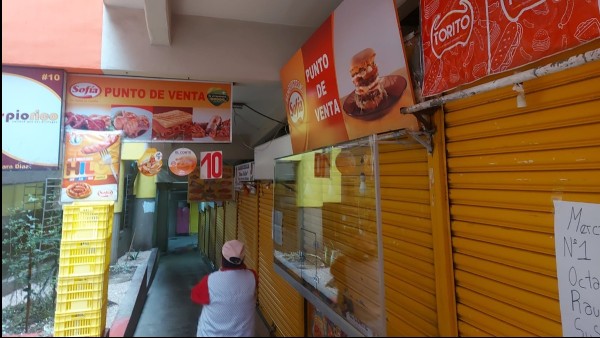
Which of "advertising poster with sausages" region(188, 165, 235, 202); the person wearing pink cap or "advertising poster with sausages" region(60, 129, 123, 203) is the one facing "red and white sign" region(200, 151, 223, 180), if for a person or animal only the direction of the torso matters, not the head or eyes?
the person wearing pink cap

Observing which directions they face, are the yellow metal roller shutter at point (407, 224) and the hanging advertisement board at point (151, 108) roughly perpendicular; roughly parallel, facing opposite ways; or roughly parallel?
roughly perpendicular

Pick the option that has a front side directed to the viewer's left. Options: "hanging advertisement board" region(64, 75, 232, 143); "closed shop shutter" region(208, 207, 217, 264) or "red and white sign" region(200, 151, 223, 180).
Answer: the closed shop shutter

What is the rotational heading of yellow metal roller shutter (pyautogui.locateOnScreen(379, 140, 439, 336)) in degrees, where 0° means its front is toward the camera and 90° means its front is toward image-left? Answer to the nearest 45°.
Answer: approximately 45°

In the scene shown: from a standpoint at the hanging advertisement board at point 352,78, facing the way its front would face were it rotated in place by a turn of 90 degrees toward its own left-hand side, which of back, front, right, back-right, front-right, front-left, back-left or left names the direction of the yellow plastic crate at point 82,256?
right

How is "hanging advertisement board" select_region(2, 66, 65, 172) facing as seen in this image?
toward the camera

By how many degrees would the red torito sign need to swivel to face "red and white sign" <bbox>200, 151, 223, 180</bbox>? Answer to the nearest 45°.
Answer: approximately 45° to its right

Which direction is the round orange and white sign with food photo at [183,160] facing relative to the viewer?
toward the camera

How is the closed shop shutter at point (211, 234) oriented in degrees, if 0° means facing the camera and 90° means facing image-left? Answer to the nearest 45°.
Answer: approximately 90°

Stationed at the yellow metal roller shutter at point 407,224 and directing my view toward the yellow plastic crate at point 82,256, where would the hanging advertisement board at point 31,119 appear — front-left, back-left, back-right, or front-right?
front-right

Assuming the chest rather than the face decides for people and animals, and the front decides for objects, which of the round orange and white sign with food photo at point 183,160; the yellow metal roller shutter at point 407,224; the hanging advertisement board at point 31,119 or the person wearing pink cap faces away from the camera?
the person wearing pink cap
